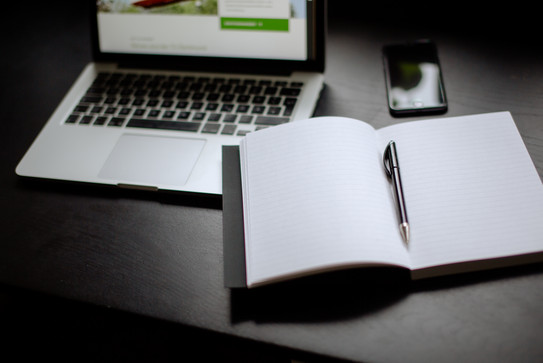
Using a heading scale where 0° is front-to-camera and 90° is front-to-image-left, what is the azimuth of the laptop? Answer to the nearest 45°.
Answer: approximately 0°
